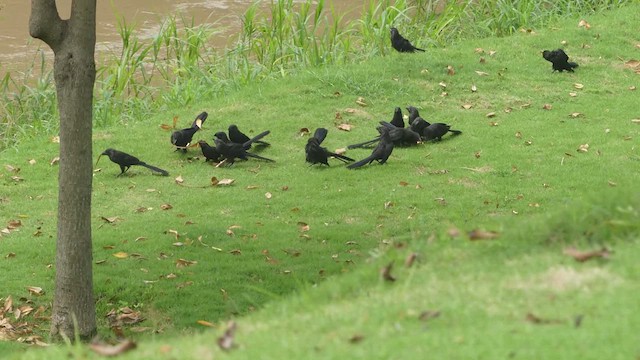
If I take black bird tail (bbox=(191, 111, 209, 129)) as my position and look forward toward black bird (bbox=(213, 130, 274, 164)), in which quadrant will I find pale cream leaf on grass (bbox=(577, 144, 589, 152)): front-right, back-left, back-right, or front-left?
front-left

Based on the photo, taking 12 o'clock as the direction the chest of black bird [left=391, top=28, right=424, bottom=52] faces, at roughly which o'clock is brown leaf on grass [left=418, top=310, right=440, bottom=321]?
The brown leaf on grass is roughly at 9 o'clock from the black bird.

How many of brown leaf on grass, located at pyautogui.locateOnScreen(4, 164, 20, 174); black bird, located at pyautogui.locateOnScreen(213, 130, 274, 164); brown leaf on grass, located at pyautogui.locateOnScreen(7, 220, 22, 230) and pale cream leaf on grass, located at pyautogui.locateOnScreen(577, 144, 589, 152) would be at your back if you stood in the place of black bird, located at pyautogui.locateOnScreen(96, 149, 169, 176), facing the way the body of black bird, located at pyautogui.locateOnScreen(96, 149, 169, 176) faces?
2

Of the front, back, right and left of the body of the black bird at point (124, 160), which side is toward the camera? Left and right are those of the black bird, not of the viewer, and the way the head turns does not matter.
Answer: left

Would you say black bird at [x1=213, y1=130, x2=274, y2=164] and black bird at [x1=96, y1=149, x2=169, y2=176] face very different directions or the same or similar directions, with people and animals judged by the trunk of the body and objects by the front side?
same or similar directions

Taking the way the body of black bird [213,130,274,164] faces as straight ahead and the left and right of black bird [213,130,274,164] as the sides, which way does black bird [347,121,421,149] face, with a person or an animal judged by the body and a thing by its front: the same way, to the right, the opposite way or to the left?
the opposite way

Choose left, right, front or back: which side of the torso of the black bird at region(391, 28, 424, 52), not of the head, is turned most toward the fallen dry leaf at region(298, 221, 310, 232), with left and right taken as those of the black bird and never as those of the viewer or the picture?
left

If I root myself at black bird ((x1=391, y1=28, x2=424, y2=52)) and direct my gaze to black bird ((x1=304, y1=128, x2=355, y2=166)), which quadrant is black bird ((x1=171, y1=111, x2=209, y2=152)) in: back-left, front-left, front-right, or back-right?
front-right

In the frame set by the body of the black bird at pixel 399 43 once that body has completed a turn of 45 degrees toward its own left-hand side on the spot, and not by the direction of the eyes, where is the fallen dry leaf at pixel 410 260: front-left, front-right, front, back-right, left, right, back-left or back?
front-left

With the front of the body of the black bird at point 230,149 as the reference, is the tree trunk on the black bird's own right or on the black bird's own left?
on the black bird's own left

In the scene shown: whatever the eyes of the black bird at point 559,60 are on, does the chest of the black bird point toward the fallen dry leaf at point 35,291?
no

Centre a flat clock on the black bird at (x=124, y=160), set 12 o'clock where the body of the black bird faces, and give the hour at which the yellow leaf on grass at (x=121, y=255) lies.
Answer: The yellow leaf on grass is roughly at 9 o'clock from the black bird.

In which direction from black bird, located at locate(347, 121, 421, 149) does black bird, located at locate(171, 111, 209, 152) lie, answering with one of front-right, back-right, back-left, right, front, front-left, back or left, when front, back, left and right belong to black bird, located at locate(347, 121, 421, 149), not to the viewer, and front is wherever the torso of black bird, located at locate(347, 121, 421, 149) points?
back

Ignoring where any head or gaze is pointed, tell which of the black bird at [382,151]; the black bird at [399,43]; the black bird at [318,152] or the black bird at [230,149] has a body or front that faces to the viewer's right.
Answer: the black bird at [382,151]

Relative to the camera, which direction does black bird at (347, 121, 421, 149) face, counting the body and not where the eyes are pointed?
to the viewer's right

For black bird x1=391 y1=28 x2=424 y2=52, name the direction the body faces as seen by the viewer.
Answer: to the viewer's left

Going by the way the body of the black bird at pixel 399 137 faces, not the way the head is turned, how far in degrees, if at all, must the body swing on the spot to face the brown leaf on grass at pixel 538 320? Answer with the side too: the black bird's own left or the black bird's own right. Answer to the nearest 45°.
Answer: approximately 90° to the black bird's own right

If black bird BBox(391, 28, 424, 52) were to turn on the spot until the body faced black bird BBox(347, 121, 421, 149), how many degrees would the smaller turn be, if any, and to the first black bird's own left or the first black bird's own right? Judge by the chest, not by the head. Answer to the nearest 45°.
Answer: approximately 90° to the first black bird's own left

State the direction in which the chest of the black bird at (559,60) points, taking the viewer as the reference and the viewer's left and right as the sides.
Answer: facing to the left of the viewer
